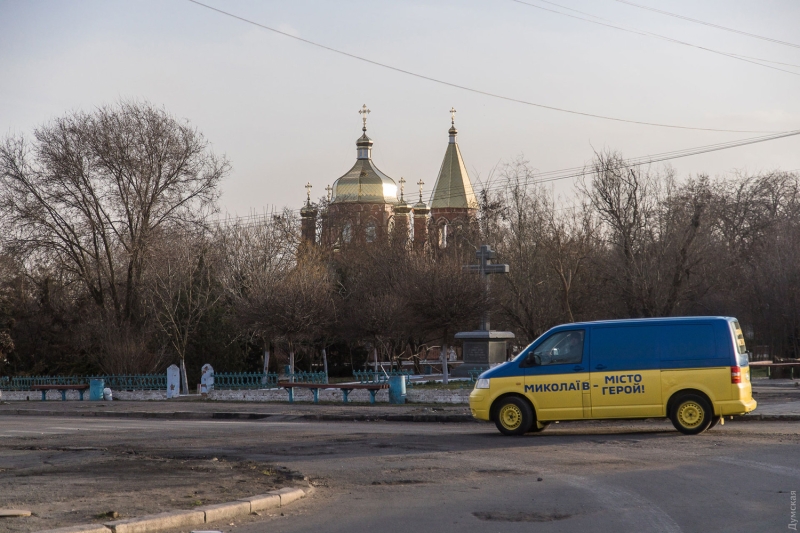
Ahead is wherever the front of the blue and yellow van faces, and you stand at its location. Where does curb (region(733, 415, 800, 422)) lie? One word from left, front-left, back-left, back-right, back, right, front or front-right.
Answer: back-right

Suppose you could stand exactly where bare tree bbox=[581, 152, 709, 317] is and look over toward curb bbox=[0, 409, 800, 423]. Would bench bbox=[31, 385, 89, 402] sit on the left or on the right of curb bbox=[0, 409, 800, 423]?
right

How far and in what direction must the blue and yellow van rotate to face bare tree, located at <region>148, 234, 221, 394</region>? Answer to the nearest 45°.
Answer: approximately 45° to its right

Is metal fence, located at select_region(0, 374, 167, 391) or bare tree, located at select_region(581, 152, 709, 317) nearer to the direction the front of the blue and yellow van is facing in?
the metal fence

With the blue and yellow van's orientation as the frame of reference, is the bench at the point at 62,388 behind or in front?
in front

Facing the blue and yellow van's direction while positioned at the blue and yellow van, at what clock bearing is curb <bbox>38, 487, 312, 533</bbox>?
The curb is roughly at 10 o'clock from the blue and yellow van.

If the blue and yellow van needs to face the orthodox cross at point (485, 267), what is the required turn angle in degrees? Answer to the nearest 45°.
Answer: approximately 90° to its right

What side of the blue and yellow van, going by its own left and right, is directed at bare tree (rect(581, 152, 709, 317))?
right

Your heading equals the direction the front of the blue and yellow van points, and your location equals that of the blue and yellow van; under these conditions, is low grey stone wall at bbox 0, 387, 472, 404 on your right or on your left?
on your right

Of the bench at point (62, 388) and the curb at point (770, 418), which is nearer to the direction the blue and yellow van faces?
the bench

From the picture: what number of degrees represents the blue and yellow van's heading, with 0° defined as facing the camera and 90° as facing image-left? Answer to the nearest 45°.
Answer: approximately 90°
